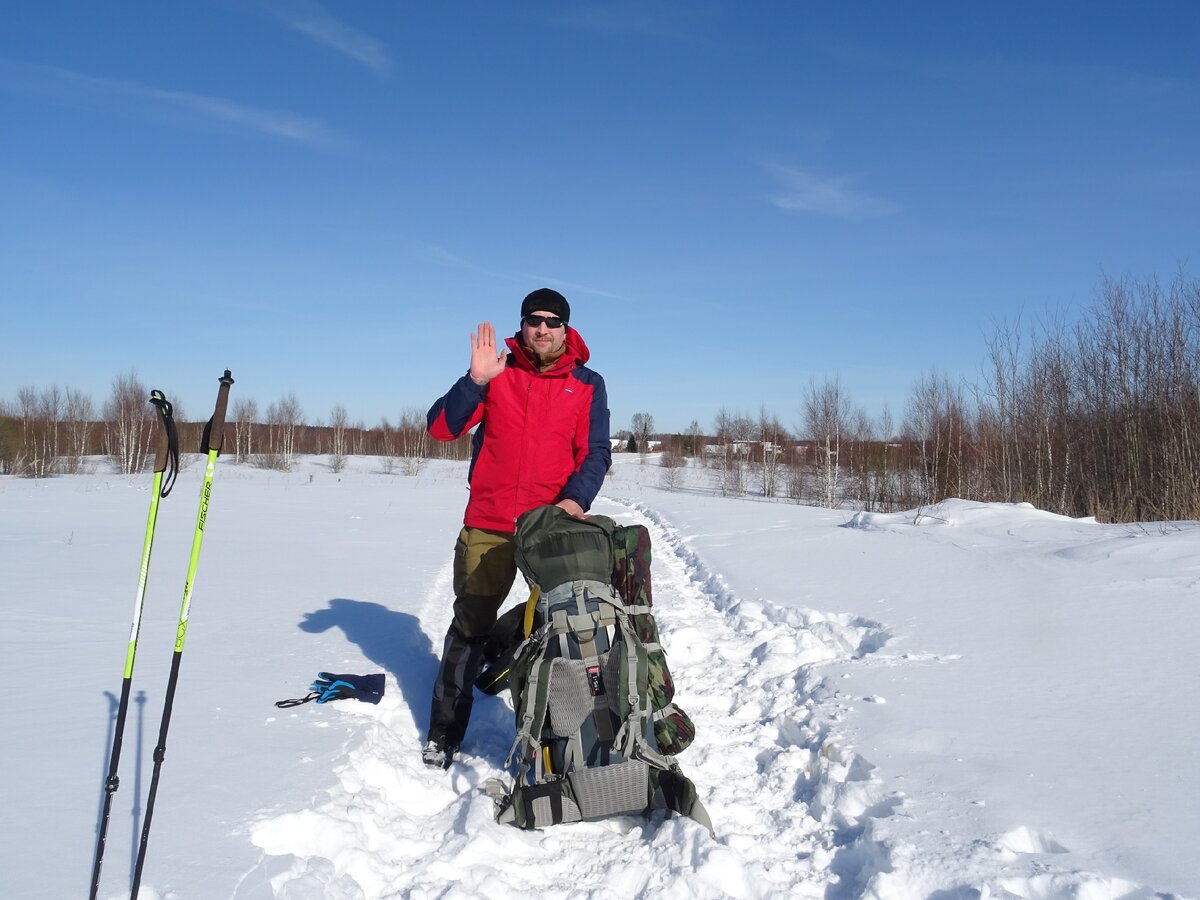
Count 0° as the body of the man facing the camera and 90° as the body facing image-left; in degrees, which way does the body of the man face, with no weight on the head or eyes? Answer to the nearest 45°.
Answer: approximately 0°

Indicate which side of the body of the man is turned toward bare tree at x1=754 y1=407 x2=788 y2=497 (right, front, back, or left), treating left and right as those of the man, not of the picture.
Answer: back

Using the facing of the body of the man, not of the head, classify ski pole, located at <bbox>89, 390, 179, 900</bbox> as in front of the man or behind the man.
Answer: in front

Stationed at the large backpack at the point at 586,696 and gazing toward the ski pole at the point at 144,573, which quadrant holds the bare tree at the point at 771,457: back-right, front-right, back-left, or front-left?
back-right
